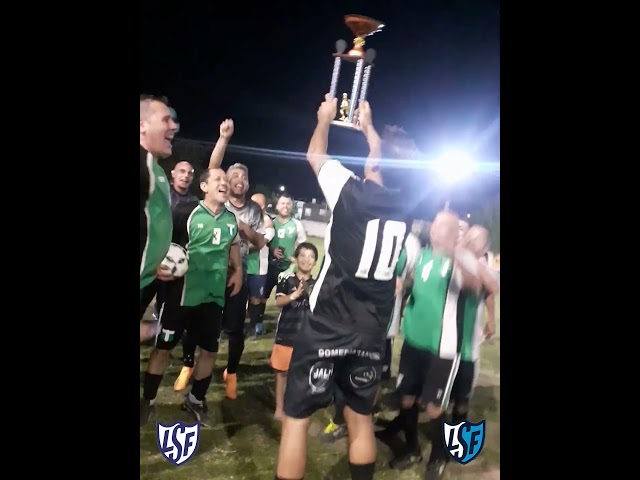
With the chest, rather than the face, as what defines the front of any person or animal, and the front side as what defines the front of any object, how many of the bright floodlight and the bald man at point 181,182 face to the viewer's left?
0

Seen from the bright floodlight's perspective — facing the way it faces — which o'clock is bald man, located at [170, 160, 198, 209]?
The bald man is roughly at 12 o'clock from the bright floodlight.

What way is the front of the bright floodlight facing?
toward the camera

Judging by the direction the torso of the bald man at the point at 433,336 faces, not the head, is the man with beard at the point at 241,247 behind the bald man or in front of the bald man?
in front

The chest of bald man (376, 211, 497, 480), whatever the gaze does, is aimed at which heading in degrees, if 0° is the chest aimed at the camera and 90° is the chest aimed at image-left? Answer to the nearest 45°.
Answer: approximately 45°

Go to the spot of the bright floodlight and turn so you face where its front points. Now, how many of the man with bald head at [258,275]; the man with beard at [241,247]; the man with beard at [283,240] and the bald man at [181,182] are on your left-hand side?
0

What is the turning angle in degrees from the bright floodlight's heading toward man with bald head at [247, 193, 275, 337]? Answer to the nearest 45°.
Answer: approximately 45° to its right

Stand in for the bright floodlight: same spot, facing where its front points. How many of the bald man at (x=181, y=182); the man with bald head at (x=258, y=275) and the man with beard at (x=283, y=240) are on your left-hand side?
0

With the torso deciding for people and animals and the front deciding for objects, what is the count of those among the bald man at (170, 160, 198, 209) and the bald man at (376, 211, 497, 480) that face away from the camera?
0

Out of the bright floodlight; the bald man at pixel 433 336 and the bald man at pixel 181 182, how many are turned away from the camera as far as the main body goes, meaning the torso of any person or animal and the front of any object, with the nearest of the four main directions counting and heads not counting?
0

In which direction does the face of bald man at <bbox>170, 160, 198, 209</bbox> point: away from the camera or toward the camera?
toward the camera

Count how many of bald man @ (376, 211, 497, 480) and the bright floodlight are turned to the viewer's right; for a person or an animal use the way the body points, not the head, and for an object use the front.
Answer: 0
